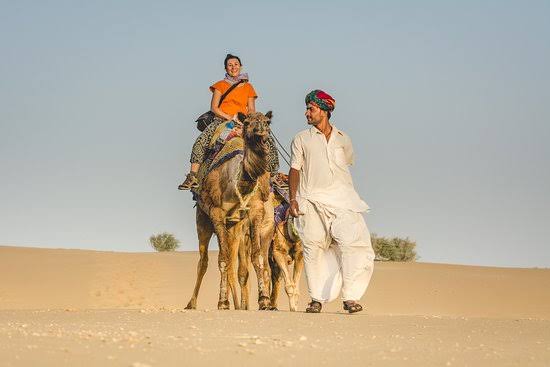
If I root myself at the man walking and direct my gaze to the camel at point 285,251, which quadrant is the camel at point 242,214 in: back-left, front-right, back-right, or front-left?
front-left

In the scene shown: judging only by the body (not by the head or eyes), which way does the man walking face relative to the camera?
toward the camera

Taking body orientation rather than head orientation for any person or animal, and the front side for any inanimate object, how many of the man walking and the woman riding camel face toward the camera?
2

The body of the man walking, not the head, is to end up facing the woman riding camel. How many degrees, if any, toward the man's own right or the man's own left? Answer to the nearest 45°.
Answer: approximately 135° to the man's own right

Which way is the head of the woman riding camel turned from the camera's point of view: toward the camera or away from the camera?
toward the camera

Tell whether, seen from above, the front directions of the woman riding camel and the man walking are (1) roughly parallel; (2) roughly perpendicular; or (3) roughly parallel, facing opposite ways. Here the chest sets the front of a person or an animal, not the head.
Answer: roughly parallel
